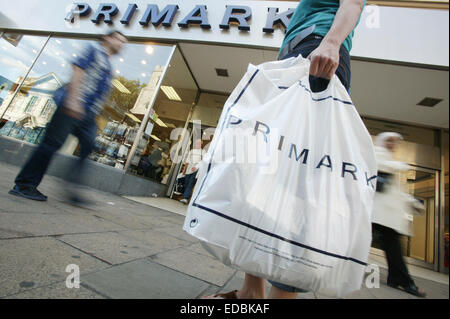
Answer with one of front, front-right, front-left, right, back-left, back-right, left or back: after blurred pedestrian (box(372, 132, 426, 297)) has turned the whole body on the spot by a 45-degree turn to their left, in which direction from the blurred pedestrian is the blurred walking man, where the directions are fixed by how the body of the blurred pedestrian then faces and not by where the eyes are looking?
back

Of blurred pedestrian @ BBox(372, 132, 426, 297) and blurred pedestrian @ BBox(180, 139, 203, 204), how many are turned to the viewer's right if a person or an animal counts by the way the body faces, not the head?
1

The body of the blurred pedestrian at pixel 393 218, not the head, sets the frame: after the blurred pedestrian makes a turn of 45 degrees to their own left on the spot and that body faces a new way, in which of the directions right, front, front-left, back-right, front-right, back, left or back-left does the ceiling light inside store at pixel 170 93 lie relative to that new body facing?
back-left

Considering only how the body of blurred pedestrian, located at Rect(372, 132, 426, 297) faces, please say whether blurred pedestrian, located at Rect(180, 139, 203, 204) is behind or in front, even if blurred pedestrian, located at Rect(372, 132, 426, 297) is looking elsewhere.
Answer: behind

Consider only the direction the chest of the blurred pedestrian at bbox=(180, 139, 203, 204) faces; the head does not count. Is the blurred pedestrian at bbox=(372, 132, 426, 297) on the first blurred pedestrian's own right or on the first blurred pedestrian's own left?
on the first blurred pedestrian's own left

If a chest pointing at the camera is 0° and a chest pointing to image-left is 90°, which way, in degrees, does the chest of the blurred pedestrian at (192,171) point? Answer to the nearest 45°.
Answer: approximately 45°

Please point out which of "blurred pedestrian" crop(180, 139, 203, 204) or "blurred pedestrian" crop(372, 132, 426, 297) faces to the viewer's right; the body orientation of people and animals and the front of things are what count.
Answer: "blurred pedestrian" crop(372, 132, 426, 297)

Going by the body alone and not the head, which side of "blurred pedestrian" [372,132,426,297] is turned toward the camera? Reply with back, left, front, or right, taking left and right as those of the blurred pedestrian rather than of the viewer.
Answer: right
